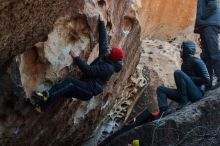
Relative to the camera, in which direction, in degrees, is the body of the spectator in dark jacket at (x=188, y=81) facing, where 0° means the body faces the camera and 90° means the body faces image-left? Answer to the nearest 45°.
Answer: approximately 90°

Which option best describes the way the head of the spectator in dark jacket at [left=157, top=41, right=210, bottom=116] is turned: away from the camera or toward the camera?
away from the camera

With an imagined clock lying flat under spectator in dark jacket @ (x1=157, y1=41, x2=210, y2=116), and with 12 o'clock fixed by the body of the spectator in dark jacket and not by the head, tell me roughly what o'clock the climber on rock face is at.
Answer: The climber on rock face is roughly at 11 o'clock from the spectator in dark jacket.
